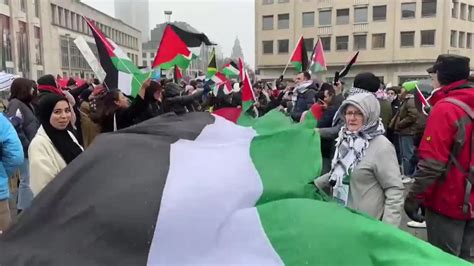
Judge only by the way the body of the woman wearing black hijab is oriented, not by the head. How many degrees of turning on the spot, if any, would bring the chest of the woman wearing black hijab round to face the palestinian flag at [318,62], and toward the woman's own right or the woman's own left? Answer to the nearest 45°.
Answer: approximately 90° to the woman's own left

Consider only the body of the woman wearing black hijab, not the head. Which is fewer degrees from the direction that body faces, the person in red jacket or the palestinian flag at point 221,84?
the person in red jacket

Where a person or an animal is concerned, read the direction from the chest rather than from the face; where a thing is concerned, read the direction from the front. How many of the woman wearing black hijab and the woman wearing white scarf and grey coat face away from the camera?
0

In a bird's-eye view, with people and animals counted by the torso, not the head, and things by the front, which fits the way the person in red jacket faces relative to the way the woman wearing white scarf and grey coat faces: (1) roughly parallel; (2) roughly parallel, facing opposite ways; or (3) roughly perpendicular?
roughly perpendicular

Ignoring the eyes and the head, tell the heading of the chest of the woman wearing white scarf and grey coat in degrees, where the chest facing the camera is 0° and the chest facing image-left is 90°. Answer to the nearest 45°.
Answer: approximately 45°

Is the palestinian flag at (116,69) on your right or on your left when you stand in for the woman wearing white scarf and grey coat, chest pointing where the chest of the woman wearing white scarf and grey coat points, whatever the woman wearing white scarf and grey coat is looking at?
on your right

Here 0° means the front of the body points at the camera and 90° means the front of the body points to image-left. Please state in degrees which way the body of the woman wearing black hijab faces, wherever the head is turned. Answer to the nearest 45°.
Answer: approximately 315°

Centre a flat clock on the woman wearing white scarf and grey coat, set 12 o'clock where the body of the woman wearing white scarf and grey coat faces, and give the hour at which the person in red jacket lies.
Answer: The person in red jacket is roughly at 7 o'clock from the woman wearing white scarf and grey coat.

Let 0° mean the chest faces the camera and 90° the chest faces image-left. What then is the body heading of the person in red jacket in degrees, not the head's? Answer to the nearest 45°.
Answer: approximately 135°

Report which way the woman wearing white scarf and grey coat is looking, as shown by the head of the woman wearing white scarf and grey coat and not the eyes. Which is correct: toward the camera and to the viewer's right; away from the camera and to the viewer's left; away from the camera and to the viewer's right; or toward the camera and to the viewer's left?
toward the camera and to the viewer's left
